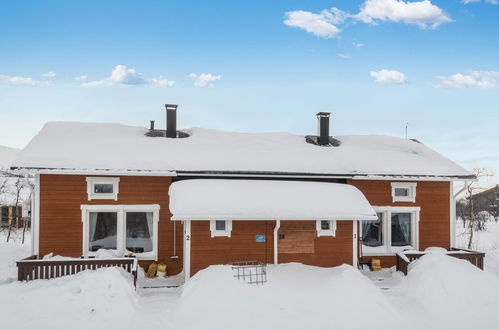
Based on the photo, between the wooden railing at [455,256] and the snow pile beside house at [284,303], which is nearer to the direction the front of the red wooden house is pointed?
the snow pile beside house

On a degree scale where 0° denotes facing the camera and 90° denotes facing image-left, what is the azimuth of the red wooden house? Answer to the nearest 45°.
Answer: approximately 0°

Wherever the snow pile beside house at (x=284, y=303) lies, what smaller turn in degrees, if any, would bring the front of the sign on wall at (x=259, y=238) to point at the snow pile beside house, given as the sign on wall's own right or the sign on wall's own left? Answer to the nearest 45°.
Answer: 0° — it already faces it

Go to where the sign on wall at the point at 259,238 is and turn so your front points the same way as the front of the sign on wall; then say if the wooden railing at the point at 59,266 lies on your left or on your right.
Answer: on your right

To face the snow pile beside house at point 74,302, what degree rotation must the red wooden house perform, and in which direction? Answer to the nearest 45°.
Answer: approximately 45° to its right

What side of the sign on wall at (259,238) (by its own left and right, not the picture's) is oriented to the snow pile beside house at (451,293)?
left
